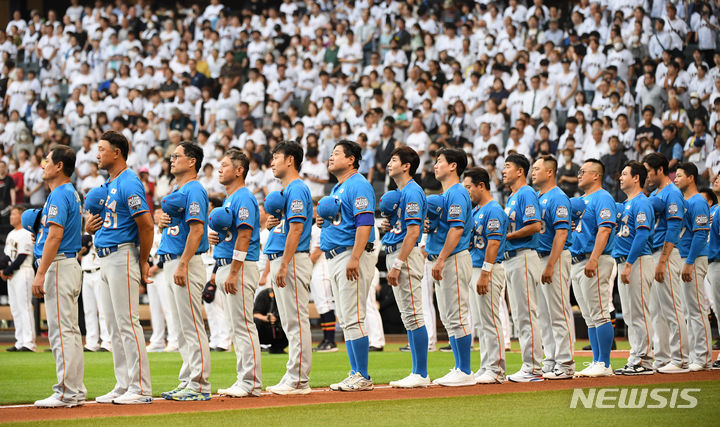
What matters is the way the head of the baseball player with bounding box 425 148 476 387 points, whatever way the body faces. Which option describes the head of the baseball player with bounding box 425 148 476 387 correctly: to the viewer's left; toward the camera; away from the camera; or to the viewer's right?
to the viewer's left

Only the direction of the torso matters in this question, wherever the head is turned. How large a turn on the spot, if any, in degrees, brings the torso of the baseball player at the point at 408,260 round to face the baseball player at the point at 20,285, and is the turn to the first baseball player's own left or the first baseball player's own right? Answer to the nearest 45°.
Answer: approximately 45° to the first baseball player's own right

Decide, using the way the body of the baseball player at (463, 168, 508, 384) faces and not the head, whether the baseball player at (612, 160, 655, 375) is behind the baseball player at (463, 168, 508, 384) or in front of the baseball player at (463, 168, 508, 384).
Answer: behind

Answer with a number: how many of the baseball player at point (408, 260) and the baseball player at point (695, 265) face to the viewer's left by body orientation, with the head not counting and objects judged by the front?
2

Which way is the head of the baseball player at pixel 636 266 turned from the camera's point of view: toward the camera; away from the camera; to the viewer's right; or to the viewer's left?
to the viewer's left

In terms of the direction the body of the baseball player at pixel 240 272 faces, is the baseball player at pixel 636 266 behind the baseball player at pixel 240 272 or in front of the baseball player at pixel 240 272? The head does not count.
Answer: behind

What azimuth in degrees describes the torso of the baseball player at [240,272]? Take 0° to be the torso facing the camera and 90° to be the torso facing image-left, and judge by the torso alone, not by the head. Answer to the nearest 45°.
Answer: approximately 90°

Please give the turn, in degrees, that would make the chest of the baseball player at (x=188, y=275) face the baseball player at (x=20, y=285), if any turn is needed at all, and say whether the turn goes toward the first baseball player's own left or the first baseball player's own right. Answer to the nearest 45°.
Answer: approximately 90° to the first baseball player's own right

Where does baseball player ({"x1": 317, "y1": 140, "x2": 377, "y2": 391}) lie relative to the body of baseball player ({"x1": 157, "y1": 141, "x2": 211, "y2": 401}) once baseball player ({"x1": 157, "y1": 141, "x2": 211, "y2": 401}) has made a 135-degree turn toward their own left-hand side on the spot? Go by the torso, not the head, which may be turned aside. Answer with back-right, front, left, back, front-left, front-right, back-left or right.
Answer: front-left

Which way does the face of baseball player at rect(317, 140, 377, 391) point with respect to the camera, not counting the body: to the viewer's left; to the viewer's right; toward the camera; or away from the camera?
to the viewer's left

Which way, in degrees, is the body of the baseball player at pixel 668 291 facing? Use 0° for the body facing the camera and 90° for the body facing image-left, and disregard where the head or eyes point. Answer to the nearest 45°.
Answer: approximately 90°

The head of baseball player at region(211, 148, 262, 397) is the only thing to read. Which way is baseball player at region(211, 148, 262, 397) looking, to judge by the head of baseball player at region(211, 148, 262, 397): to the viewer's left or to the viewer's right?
to the viewer's left

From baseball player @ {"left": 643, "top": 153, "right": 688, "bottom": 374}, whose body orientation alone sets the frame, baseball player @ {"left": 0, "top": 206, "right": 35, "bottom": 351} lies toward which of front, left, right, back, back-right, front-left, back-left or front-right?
front

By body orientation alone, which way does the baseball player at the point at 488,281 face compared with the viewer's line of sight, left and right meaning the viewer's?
facing the viewer and to the left of the viewer

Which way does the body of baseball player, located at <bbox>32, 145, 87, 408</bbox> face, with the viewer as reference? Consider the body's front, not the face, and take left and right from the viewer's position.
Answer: facing to the left of the viewer
